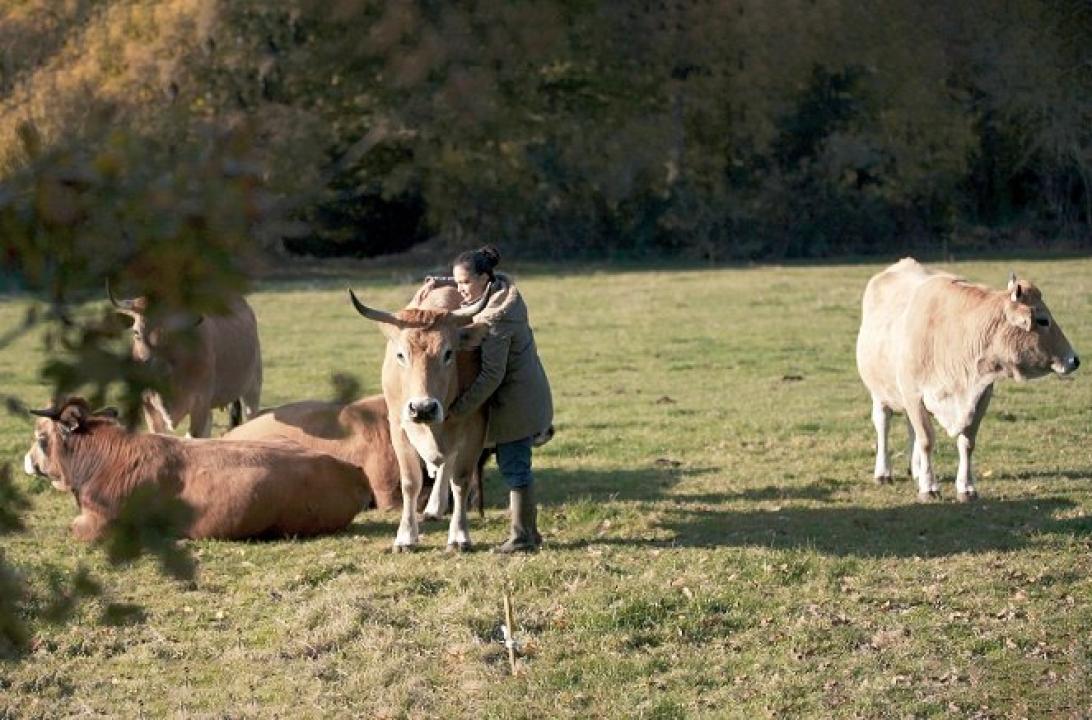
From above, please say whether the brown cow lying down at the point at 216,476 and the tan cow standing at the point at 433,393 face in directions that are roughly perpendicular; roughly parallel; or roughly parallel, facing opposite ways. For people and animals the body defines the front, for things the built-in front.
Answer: roughly perpendicular

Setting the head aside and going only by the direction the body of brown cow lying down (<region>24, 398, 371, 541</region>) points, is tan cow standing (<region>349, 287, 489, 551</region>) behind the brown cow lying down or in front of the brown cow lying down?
behind

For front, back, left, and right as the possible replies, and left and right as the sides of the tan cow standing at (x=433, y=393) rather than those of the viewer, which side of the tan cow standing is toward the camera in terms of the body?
front

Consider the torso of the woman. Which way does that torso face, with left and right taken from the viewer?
facing to the left of the viewer

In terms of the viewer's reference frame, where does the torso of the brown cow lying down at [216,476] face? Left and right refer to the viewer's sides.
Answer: facing to the left of the viewer

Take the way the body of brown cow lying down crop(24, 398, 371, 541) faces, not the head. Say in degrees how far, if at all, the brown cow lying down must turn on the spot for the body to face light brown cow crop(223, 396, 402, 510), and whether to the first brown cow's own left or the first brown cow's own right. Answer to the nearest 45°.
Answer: approximately 135° to the first brown cow's own right

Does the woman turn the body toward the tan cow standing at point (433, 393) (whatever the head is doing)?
yes

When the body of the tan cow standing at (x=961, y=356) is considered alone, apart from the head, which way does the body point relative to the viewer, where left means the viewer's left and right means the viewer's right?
facing the viewer and to the right of the viewer

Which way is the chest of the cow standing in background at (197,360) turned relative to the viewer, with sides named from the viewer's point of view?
facing the viewer and to the left of the viewer

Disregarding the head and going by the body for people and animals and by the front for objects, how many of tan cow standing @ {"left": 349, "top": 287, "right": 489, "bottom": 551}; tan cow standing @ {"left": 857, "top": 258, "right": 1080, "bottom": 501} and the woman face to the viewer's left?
1

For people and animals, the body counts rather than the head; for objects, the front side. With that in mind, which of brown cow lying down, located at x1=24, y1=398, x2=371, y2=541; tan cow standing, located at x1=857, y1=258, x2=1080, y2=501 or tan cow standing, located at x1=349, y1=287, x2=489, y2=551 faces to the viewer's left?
the brown cow lying down
